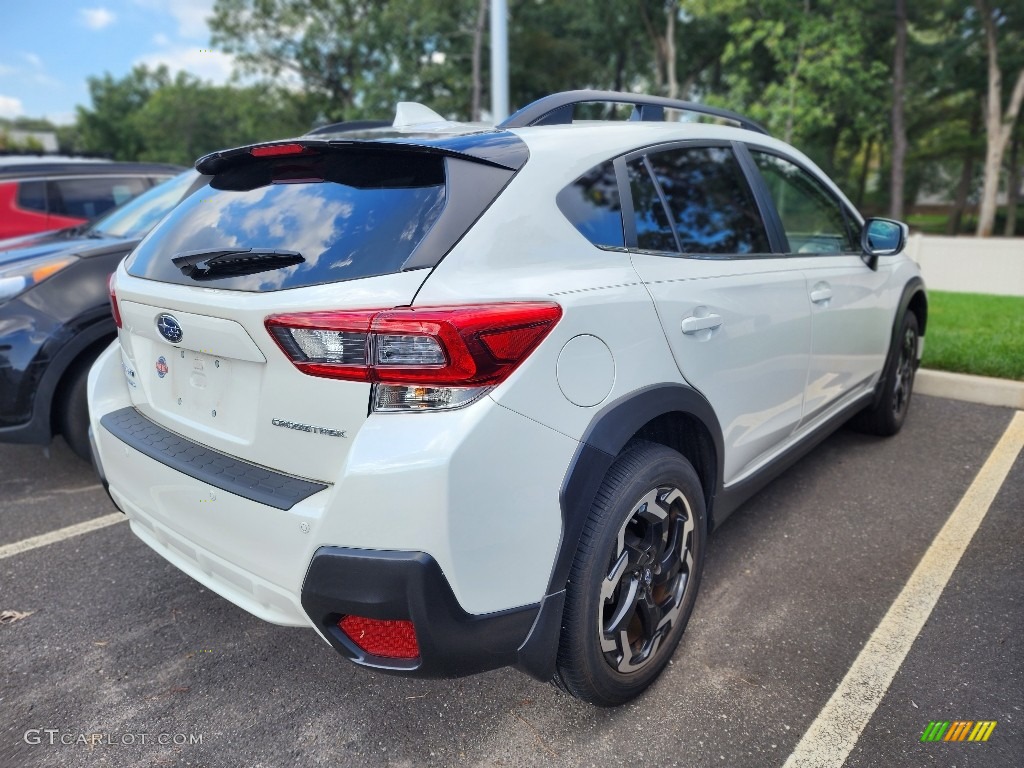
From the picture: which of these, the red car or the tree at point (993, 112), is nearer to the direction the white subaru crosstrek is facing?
the tree

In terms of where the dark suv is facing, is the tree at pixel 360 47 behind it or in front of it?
behind

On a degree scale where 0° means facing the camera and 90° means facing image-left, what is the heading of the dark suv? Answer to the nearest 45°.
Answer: approximately 45°

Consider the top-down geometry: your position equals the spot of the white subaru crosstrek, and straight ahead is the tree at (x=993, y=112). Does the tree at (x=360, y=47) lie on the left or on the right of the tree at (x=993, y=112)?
left

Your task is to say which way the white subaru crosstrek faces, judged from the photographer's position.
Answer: facing away from the viewer and to the right of the viewer

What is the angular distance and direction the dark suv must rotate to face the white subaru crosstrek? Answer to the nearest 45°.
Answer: approximately 45° to its left

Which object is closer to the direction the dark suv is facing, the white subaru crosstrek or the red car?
the white subaru crosstrek

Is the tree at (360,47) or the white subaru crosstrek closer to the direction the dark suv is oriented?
the white subaru crosstrek

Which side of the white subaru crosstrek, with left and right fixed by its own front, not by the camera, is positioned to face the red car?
left

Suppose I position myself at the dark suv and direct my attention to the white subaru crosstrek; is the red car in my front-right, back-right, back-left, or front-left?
back-left

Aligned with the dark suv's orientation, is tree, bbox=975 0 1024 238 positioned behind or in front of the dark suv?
behind

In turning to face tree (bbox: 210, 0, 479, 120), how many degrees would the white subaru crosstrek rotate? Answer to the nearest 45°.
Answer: approximately 45° to its left

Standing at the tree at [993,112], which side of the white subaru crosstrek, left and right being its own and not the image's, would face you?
front
